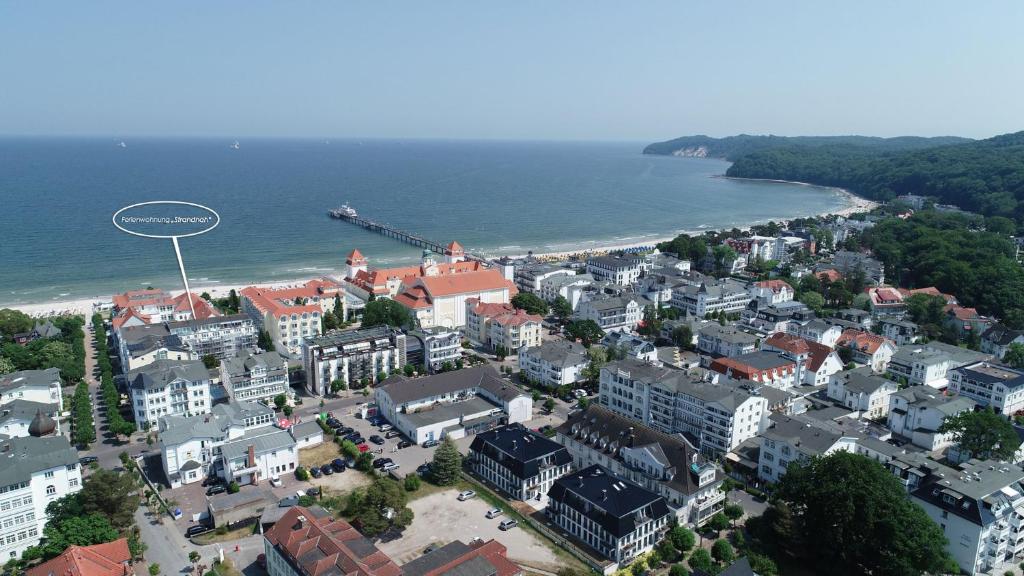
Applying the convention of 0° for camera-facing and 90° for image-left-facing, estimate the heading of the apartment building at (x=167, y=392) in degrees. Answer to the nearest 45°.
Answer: approximately 0°

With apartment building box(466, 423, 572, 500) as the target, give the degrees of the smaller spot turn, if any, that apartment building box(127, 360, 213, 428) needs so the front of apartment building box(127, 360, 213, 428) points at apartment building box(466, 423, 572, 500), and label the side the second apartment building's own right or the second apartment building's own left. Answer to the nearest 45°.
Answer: approximately 45° to the second apartment building's own left

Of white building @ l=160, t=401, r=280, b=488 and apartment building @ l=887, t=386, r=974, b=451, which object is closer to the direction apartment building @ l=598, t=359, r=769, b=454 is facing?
the white building

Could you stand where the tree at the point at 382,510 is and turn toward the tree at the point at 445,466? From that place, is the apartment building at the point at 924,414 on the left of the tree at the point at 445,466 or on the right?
right

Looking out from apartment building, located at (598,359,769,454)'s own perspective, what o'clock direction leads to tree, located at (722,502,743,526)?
The tree is roughly at 10 o'clock from the apartment building.
